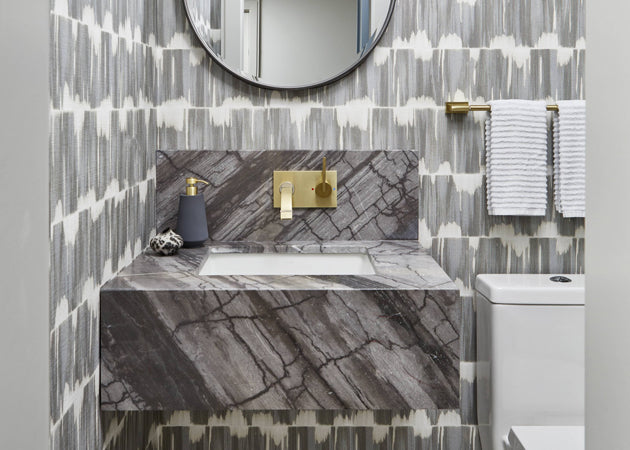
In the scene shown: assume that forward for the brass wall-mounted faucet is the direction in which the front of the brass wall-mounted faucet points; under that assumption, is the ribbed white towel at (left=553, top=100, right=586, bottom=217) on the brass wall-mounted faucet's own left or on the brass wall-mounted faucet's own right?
on the brass wall-mounted faucet's own left

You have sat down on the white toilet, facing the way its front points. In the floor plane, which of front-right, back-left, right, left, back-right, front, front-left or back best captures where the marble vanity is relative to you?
front-right

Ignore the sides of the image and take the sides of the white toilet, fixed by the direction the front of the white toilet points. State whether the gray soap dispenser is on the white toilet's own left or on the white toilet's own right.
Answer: on the white toilet's own right

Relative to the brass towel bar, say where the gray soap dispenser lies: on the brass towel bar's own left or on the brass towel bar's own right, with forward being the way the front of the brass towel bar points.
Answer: on the brass towel bar's own right
